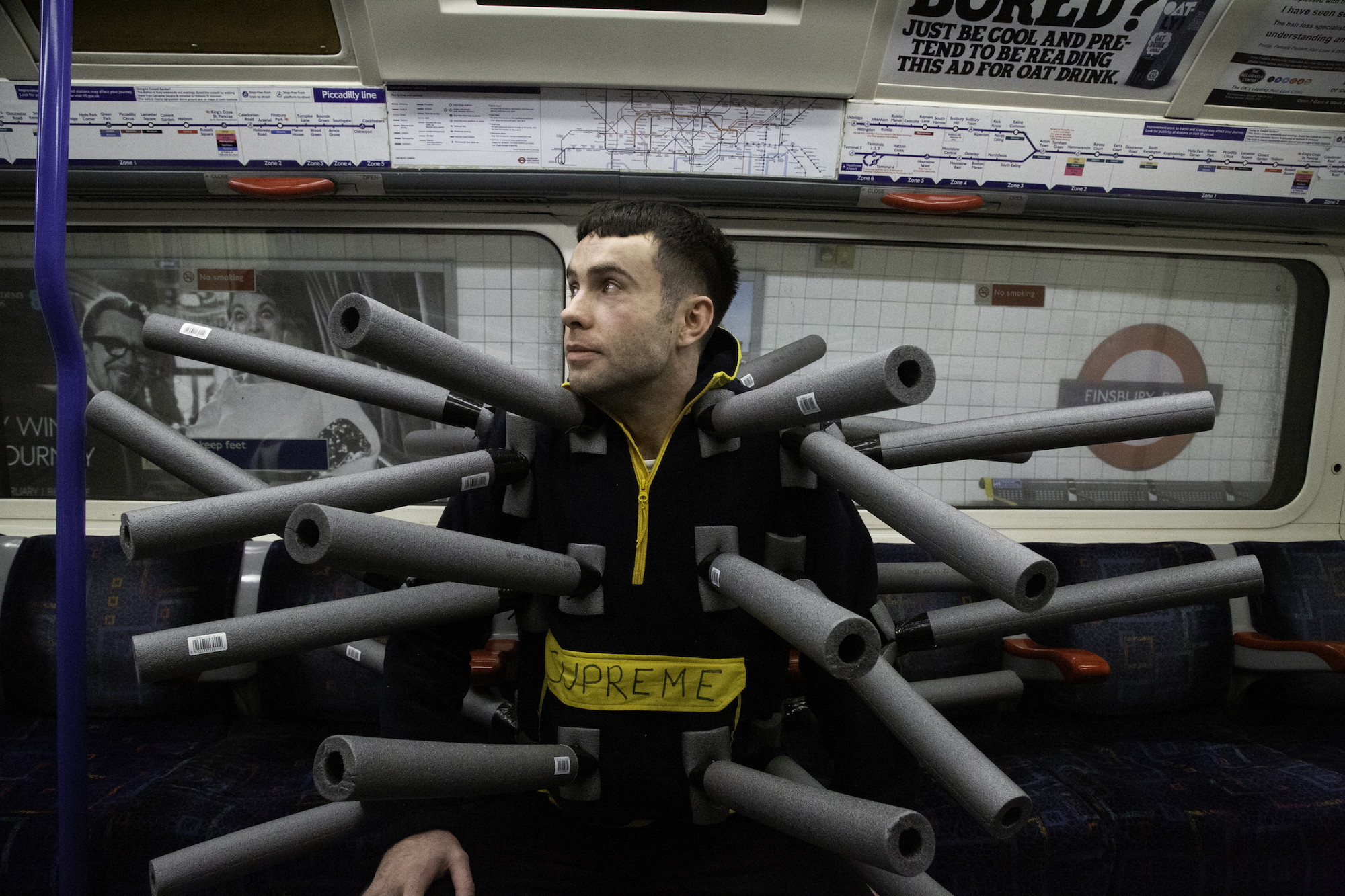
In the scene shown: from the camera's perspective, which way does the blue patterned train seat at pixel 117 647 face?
toward the camera

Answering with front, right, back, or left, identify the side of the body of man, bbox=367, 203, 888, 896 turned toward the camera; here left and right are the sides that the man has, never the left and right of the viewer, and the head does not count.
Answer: front

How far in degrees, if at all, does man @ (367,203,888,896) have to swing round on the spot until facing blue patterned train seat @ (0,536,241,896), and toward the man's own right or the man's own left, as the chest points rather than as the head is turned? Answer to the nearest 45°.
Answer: approximately 135° to the man's own right

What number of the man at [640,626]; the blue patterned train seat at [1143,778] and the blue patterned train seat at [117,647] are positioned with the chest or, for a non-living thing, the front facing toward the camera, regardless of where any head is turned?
3

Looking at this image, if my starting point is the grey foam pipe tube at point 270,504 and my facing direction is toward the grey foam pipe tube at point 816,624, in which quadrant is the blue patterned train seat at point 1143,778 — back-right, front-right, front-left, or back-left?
front-left

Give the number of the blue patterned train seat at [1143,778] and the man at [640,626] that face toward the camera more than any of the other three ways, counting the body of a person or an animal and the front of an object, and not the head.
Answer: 2

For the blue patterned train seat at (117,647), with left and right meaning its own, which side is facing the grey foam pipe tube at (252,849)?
front

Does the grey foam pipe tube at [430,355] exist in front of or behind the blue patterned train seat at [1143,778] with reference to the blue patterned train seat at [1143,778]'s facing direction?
in front

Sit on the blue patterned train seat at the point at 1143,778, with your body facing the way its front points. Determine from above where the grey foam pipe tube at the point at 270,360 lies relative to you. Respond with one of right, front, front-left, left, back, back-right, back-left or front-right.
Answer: front-right

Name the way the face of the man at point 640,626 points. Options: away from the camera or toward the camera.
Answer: toward the camera

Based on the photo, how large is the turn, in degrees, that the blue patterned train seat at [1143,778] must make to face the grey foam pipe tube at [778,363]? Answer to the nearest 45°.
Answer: approximately 45° to its right

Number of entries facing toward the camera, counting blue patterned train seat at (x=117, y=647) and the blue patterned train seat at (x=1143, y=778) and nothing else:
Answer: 2

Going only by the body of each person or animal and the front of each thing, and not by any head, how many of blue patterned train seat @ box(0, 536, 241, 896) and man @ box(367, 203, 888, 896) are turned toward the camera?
2
